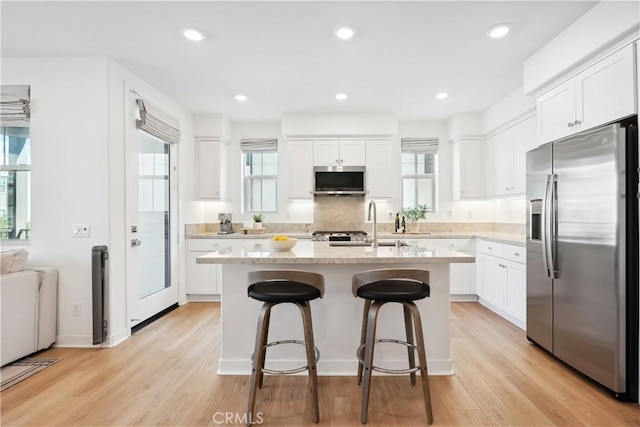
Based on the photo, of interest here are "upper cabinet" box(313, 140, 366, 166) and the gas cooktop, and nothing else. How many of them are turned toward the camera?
2

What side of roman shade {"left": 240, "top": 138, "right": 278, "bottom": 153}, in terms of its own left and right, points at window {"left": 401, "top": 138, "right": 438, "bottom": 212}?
left

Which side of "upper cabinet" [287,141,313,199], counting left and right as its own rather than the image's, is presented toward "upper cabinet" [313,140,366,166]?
left

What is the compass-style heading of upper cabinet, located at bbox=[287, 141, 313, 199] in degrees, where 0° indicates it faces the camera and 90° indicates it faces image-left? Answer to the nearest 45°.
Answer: approximately 0°

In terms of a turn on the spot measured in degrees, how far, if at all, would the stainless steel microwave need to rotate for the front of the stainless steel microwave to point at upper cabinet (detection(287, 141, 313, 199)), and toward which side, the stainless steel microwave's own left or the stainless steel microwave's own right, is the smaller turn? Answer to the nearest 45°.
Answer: approximately 90° to the stainless steel microwave's own right

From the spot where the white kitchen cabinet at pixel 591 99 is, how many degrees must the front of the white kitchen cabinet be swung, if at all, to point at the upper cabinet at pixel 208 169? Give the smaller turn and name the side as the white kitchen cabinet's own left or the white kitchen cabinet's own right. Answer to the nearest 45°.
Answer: approximately 45° to the white kitchen cabinet's own right

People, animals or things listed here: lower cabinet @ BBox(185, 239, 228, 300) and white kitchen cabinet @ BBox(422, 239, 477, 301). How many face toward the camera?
2

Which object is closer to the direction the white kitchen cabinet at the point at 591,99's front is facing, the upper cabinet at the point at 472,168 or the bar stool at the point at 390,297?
the bar stool

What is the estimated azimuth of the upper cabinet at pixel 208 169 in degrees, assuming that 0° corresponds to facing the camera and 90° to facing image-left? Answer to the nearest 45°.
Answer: approximately 0°
